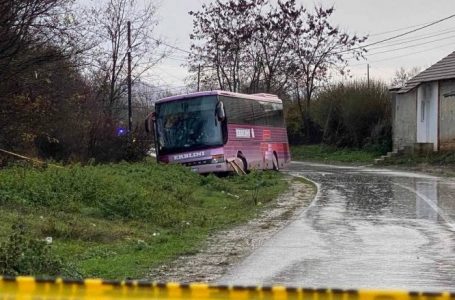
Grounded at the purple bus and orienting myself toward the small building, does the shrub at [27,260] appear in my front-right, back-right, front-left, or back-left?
back-right

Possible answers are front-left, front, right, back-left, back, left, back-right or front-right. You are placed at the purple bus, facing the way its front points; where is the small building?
back

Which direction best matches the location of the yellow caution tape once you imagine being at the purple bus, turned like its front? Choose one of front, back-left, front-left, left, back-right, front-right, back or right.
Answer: front-left

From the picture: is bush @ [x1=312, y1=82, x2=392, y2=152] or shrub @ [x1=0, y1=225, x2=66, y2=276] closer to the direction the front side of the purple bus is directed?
the shrub

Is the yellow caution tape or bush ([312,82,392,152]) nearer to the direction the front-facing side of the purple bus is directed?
the yellow caution tape

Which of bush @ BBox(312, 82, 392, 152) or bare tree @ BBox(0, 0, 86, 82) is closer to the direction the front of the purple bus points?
the bare tree

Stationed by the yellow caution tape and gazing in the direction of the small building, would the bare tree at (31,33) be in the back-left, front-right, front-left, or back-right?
front-left

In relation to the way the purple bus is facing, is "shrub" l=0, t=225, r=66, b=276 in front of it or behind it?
in front

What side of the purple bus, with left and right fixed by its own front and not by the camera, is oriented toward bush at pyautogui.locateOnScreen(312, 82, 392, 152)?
back

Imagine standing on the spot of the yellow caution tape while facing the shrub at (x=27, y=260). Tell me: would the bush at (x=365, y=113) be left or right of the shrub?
right
